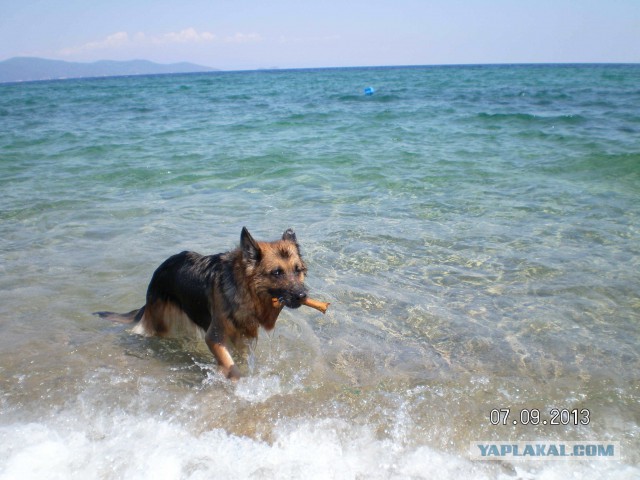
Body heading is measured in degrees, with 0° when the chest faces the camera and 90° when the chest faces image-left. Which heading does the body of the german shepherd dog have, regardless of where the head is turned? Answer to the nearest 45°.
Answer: approximately 315°
